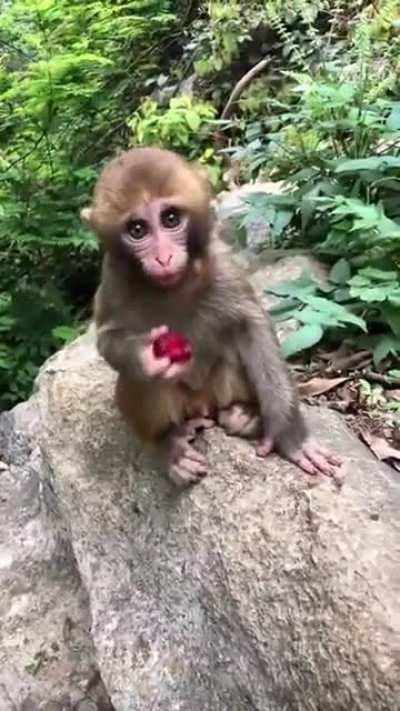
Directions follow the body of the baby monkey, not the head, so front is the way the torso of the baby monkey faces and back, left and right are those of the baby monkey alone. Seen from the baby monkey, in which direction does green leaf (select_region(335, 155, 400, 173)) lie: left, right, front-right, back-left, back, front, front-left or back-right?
back-left

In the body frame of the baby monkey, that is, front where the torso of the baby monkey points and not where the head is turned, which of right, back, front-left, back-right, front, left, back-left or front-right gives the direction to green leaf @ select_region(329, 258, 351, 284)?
back-left

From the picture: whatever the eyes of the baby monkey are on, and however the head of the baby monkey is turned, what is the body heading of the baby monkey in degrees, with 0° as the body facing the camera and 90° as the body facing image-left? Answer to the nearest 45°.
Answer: approximately 0°

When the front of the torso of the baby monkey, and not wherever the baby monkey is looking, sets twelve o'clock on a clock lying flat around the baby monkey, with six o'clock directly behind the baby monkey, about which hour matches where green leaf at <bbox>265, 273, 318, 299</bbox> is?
The green leaf is roughly at 7 o'clock from the baby monkey.

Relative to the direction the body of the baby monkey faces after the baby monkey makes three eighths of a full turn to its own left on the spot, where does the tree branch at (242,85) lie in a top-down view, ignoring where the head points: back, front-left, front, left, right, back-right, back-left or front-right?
front-left
